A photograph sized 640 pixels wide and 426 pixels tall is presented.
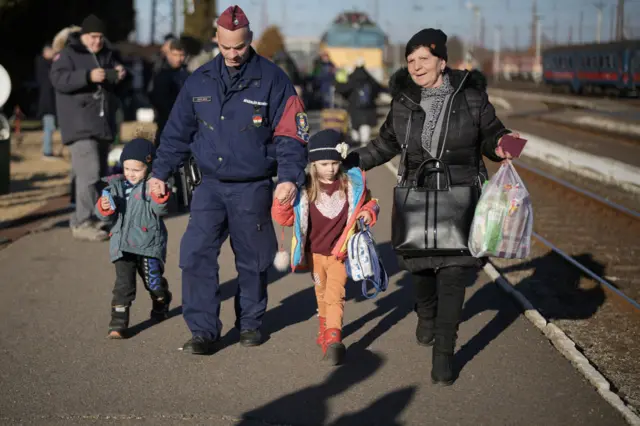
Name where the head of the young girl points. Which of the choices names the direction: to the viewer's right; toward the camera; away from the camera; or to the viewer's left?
toward the camera

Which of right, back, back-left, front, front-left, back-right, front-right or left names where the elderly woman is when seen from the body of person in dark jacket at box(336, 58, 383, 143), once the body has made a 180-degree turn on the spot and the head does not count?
front

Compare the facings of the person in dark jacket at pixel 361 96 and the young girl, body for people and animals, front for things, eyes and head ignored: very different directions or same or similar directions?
very different directions

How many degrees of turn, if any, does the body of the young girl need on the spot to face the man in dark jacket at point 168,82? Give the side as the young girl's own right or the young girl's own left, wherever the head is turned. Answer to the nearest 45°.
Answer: approximately 180°

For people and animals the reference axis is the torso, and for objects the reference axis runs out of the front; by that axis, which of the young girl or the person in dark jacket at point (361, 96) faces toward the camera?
the young girl

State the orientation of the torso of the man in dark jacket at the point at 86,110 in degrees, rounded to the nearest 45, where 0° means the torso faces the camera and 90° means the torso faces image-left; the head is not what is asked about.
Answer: approximately 315°

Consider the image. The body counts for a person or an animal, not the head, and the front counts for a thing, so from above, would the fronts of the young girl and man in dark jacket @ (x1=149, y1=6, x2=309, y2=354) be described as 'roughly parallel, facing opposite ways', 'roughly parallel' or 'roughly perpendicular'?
roughly parallel

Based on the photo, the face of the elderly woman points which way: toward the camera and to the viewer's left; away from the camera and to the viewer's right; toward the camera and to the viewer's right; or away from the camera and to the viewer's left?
toward the camera and to the viewer's left

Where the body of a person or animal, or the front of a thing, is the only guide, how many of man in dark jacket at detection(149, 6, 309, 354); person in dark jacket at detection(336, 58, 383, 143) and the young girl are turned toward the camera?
2

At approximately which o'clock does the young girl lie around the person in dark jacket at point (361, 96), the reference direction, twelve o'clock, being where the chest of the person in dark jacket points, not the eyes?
The young girl is roughly at 6 o'clock from the person in dark jacket.

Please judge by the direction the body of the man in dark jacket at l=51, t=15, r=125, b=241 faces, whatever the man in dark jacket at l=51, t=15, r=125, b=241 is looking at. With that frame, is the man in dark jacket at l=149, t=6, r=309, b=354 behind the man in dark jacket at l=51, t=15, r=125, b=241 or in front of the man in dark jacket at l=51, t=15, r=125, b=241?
in front

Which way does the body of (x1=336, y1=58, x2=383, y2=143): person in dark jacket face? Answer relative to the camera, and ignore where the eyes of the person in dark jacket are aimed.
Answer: away from the camera

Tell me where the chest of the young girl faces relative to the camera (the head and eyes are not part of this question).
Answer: toward the camera

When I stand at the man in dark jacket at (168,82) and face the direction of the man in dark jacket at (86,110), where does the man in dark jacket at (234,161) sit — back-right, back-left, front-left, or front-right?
front-left

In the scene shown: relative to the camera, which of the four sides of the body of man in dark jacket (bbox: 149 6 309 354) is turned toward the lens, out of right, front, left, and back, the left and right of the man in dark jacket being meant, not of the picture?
front
